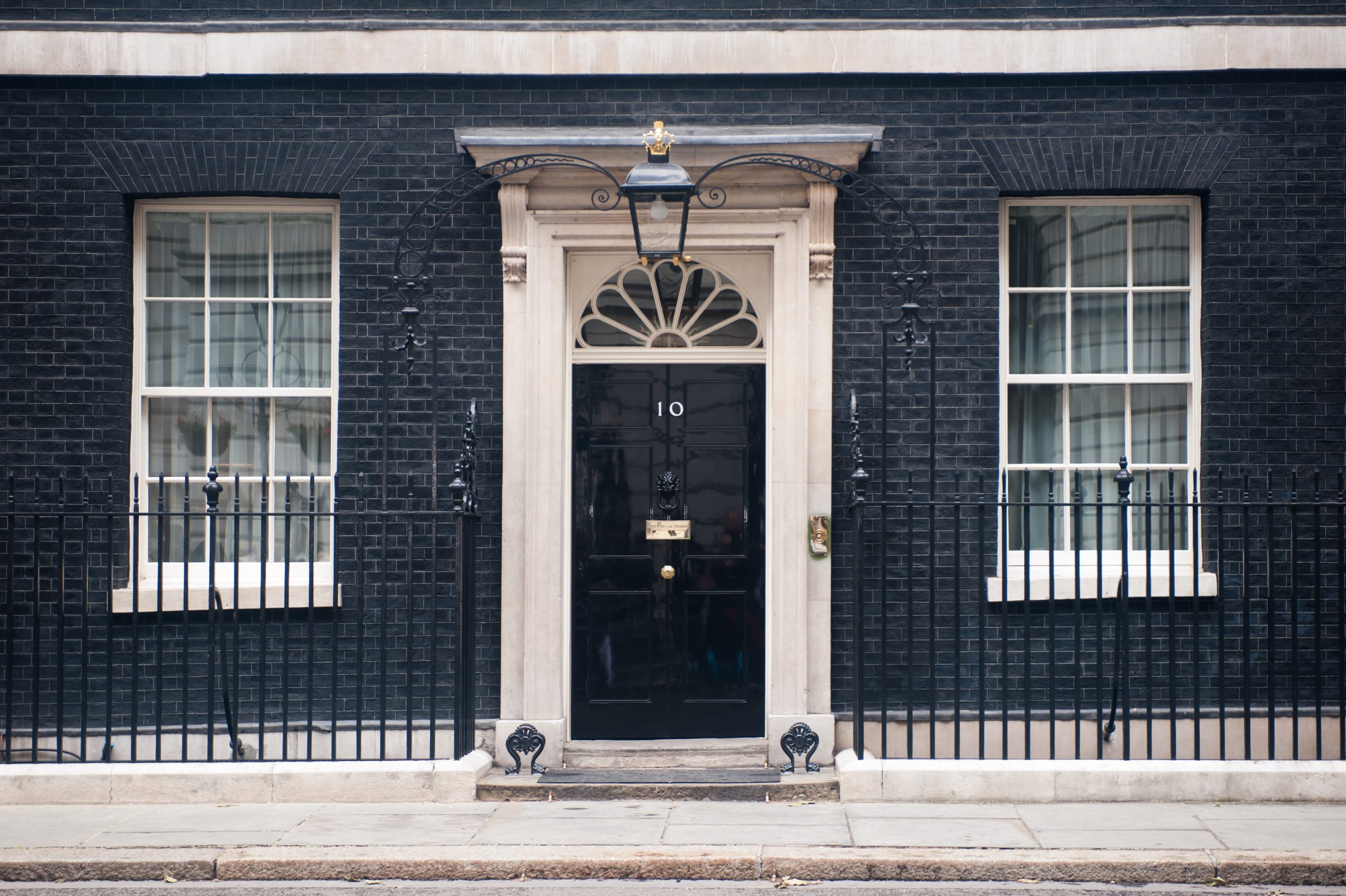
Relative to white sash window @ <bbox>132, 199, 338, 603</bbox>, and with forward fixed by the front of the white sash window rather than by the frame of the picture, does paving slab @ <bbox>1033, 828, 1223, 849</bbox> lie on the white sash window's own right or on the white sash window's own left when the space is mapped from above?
on the white sash window's own left

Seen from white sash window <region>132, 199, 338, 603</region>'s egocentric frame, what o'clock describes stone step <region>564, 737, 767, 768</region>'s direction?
The stone step is roughly at 10 o'clock from the white sash window.

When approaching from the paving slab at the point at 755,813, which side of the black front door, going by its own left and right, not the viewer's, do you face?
front

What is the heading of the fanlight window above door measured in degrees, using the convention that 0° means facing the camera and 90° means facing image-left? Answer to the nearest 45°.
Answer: approximately 0°

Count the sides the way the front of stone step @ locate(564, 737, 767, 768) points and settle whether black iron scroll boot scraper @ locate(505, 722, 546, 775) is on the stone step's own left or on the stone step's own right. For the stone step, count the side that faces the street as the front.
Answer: on the stone step's own right

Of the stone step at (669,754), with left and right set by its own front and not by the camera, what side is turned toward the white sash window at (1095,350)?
left
